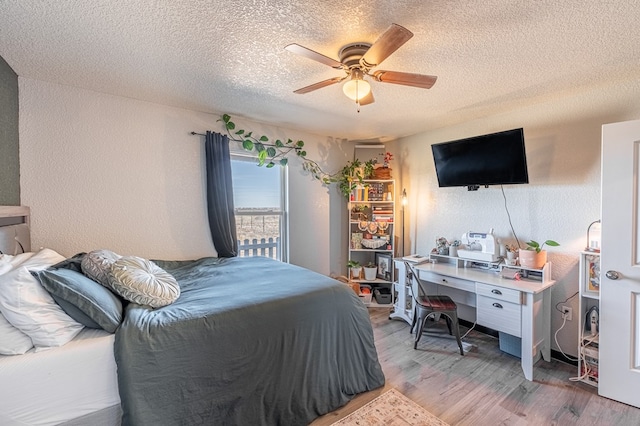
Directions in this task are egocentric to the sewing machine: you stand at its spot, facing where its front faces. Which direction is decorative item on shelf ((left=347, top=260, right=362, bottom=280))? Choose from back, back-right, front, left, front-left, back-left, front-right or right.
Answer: front-right

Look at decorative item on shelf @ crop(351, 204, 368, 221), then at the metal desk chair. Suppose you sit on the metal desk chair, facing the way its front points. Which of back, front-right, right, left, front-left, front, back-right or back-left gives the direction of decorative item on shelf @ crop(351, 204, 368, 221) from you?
back-left

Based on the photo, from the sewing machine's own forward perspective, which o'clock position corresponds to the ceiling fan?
The ceiling fan is roughly at 11 o'clock from the sewing machine.

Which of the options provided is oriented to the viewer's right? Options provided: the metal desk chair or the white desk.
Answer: the metal desk chair

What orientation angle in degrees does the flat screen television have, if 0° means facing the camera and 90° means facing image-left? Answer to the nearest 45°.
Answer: approximately 45°

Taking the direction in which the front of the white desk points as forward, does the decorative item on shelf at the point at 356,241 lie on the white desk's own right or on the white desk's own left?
on the white desk's own right

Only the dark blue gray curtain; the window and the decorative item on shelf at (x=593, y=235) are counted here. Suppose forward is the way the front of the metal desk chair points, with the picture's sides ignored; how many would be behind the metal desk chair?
2

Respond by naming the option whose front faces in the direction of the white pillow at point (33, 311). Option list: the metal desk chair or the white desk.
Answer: the white desk

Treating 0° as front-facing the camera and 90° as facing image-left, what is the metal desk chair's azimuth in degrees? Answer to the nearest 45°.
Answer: approximately 270°

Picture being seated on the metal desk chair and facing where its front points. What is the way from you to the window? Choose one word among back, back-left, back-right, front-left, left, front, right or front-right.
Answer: back

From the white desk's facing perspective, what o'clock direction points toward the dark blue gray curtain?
The dark blue gray curtain is roughly at 1 o'clock from the white desk.

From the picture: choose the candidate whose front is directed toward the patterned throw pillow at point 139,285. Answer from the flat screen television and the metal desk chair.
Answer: the flat screen television

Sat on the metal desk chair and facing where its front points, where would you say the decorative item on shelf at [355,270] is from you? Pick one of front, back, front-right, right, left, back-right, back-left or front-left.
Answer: back-left
